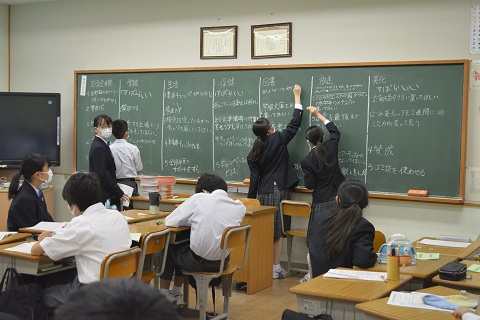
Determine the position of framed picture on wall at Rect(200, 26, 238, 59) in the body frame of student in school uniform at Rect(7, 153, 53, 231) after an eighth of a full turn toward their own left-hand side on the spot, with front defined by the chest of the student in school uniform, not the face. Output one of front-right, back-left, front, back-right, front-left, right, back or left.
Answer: front

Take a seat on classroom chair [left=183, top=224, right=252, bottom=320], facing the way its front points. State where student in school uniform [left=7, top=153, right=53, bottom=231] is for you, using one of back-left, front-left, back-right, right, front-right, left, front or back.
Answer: front-left

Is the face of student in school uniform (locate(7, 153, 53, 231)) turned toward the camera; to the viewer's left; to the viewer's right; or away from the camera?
to the viewer's right

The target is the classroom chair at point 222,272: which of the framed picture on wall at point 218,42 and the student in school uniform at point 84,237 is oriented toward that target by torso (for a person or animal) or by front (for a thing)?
the framed picture on wall

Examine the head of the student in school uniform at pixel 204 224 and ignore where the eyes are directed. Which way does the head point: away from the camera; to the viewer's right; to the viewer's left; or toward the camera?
away from the camera

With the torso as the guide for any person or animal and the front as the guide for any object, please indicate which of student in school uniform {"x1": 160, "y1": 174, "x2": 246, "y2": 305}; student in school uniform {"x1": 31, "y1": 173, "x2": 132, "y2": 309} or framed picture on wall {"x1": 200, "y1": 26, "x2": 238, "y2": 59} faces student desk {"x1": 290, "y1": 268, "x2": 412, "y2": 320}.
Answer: the framed picture on wall

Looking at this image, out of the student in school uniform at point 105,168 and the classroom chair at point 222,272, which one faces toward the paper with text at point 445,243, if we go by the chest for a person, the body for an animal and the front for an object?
the student in school uniform

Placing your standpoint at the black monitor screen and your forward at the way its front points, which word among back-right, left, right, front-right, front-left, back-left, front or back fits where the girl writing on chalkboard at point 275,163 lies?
front-left

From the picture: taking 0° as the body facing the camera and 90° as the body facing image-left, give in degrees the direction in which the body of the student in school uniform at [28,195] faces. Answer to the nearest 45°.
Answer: approximately 270°

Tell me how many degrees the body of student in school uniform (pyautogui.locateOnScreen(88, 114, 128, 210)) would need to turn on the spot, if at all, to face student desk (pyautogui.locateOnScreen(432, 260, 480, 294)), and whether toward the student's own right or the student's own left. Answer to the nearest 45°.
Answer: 0° — they already face it

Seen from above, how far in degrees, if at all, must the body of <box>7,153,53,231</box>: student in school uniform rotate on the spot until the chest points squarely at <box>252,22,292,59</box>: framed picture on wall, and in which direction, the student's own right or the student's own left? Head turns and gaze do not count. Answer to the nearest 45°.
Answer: approximately 45° to the student's own left

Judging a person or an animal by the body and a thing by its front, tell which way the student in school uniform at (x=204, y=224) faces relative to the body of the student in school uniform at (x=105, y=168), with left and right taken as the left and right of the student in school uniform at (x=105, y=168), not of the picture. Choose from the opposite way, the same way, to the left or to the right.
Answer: the opposite way
